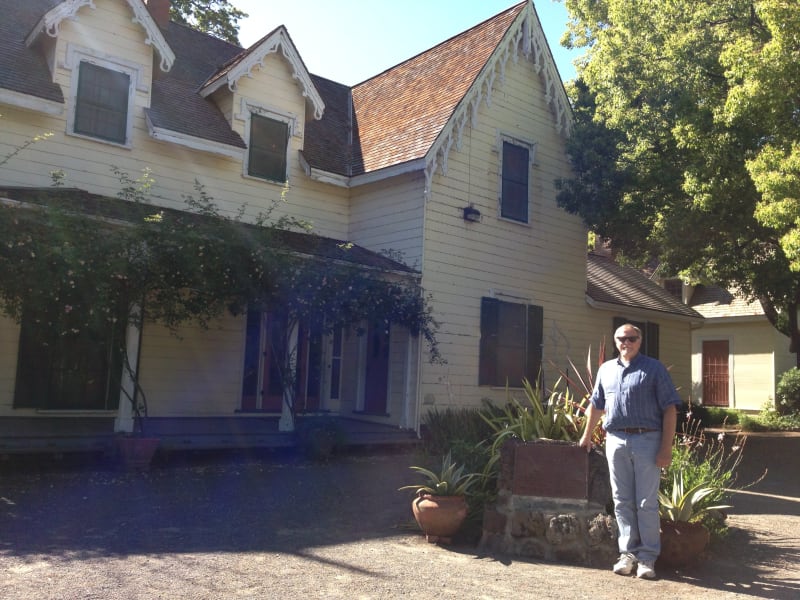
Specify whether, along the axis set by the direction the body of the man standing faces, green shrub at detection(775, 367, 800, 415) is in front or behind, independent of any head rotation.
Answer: behind

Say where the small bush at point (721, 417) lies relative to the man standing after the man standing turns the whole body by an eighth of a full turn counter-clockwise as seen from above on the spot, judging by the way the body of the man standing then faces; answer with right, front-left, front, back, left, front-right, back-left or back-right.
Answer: back-left

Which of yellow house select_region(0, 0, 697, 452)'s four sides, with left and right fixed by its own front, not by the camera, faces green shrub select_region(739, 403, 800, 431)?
left

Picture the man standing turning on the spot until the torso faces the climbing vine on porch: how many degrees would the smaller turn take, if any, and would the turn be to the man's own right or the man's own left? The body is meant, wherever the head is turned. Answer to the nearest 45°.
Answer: approximately 135° to the man's own right

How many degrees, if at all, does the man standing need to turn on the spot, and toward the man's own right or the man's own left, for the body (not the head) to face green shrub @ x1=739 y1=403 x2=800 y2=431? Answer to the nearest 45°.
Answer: approximately 180°

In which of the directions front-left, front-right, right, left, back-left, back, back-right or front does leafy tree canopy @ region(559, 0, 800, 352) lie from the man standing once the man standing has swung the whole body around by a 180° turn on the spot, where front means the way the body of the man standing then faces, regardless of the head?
front

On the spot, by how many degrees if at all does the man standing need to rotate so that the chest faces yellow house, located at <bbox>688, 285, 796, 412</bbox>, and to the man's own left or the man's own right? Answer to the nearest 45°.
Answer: approximately 180°

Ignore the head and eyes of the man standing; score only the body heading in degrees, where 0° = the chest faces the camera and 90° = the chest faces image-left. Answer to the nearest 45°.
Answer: approximately 0°
